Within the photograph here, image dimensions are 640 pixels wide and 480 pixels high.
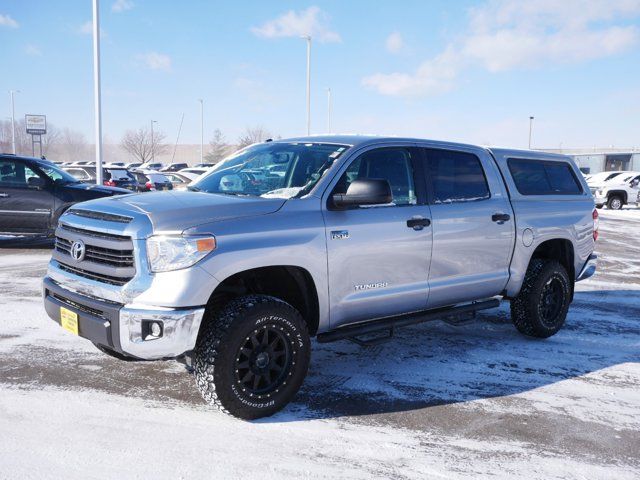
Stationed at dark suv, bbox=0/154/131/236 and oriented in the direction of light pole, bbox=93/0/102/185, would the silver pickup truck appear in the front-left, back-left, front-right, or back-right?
back-right

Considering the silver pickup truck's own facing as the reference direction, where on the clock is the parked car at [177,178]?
The parked car is roughly at 4 o'clock from the silver pickup truck.

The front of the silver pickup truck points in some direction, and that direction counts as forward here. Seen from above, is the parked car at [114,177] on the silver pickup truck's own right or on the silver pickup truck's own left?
on the silver pickup truck's own right

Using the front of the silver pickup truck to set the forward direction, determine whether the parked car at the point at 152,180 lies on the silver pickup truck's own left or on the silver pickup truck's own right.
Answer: on the silver pickup truck's own right

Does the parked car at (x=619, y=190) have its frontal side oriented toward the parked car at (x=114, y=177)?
yes

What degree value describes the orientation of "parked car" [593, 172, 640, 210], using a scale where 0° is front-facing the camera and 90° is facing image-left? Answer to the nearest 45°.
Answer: approximately 45°

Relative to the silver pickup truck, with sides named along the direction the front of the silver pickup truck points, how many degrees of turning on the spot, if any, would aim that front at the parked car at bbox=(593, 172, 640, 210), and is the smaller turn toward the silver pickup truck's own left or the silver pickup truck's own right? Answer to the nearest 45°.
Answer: approximately 180°

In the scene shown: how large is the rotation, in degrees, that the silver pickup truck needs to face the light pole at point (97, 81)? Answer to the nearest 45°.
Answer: approximately 90° to its right

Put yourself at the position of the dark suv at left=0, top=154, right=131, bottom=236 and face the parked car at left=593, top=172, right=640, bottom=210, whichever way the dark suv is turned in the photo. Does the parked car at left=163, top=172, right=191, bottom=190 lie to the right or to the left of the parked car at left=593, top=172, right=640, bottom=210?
left

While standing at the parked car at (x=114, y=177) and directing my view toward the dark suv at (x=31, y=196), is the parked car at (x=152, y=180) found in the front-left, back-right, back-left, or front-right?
back-left

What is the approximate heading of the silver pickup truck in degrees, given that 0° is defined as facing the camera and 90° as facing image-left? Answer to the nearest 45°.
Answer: approximately 45°

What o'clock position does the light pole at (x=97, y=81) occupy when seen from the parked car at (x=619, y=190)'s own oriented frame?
The light pole is roughly at 12 o'clock from the parked car.
